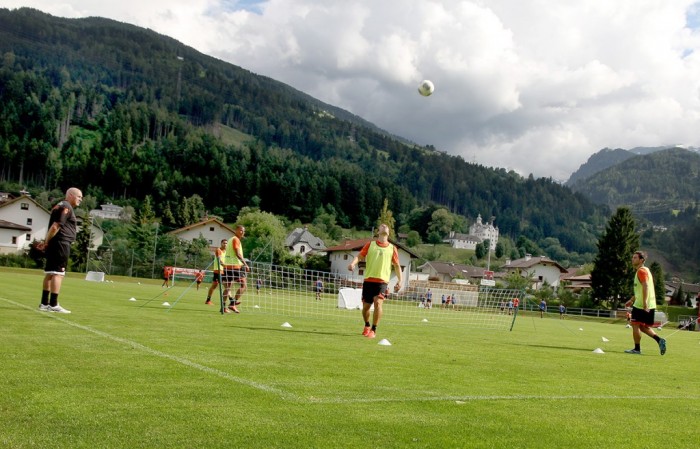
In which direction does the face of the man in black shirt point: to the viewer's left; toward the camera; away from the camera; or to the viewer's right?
to the viewer's right

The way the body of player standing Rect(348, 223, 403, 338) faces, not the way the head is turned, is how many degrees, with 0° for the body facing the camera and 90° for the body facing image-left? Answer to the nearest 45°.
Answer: approximately 0°

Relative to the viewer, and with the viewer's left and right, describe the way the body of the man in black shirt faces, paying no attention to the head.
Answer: facing to the right of the viewer

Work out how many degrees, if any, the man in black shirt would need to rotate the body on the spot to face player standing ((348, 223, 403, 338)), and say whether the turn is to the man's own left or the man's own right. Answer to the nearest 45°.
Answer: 0° — they already face them

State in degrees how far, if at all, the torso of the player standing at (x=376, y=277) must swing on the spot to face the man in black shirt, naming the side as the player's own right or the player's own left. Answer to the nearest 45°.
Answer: approximately 90° to the player's own right

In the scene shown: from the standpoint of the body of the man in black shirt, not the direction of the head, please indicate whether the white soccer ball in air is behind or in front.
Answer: in front
